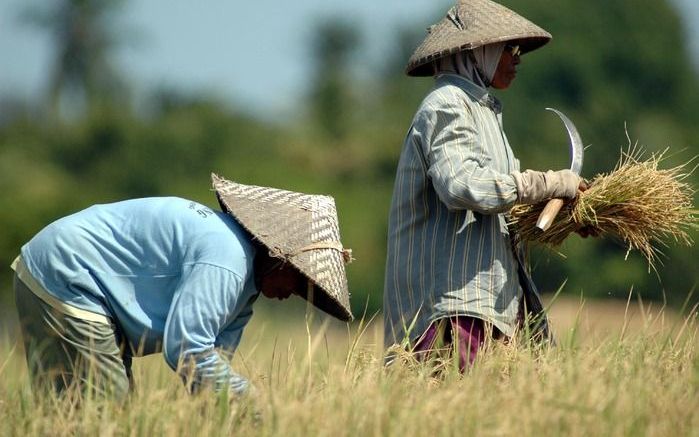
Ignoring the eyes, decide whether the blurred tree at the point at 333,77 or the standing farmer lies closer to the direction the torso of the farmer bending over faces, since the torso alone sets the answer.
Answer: the standing farmer

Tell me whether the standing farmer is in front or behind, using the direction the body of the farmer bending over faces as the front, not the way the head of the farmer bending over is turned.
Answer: in front

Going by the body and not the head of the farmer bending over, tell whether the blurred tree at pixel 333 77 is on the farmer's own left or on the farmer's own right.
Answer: on the farmer's own left

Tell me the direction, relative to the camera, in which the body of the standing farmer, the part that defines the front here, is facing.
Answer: to the viewer's right

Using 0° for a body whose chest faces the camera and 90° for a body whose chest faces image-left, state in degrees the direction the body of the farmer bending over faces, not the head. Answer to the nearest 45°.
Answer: approximately 270°

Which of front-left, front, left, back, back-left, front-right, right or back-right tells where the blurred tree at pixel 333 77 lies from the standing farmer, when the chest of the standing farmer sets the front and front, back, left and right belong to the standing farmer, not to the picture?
left

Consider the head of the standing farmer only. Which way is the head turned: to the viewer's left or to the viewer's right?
to the viewer's right

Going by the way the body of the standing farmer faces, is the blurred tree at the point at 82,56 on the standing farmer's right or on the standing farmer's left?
on the standing farmer's left

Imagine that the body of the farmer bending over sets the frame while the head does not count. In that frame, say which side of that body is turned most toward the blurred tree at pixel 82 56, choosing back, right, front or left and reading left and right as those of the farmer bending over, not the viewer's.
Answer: left

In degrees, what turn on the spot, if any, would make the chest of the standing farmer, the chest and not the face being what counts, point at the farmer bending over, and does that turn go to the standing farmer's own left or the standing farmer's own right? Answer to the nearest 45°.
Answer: approximately 135° to the standing farmer's own right

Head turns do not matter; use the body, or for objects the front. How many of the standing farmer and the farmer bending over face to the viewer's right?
2
